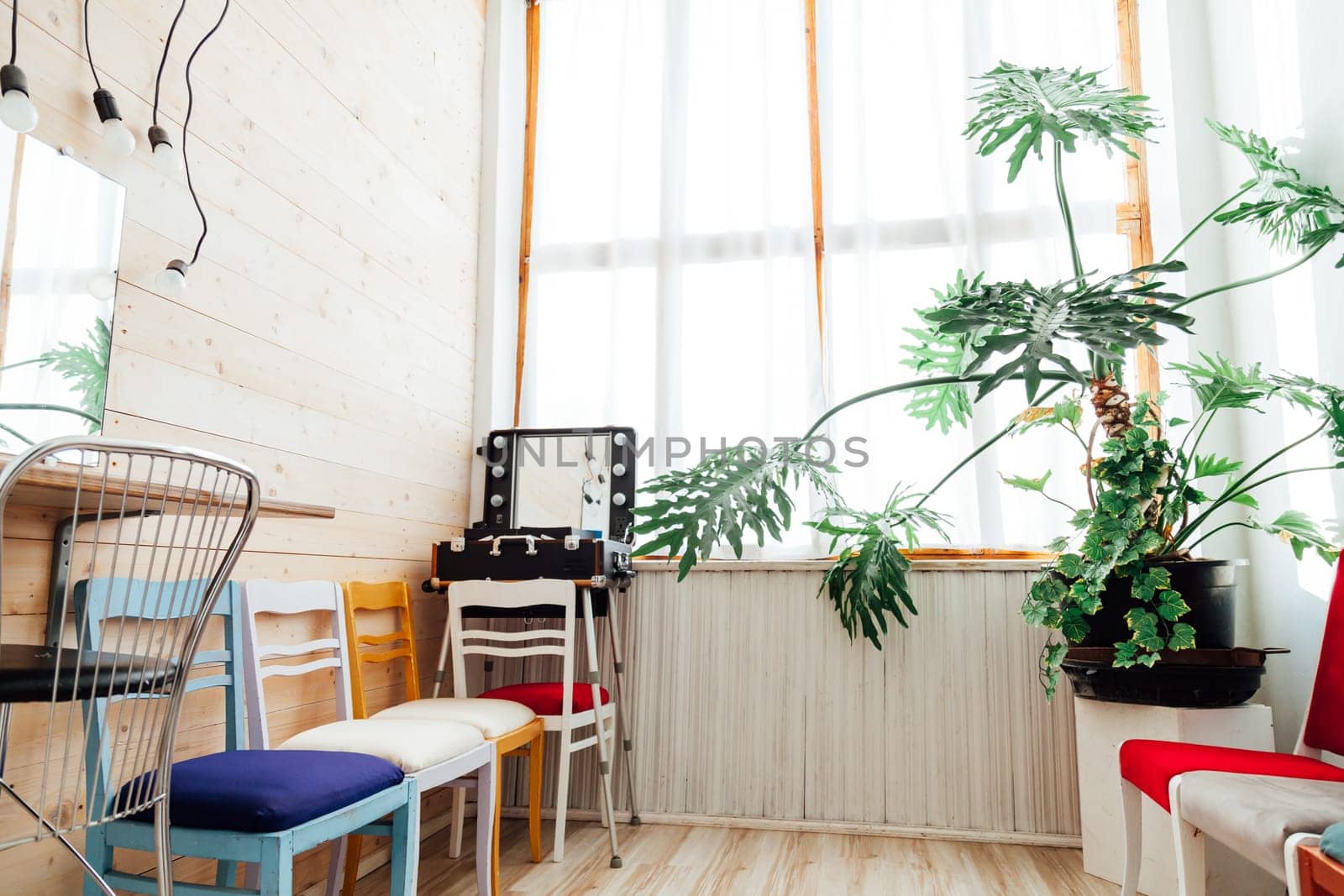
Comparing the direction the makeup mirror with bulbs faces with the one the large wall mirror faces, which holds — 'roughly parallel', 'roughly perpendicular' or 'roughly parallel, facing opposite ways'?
roughly perpendicular

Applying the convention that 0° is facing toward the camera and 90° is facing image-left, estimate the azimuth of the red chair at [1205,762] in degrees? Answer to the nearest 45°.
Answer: approximately 45°

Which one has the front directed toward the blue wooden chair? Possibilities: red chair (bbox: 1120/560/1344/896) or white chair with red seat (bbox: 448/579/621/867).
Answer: the red chair

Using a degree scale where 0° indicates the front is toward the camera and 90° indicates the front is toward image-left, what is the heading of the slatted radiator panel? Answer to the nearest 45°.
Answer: approximately 0°

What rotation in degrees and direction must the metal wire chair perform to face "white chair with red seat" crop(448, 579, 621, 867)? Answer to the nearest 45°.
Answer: approximately 90° to its right

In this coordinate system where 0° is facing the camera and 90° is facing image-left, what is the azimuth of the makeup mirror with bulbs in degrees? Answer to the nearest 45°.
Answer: approximately 0°

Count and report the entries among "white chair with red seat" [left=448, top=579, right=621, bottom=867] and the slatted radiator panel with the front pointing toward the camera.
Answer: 1
